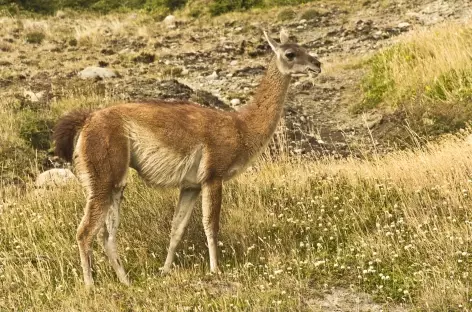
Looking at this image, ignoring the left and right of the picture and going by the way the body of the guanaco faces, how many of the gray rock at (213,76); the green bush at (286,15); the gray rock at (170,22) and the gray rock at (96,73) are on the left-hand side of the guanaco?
4

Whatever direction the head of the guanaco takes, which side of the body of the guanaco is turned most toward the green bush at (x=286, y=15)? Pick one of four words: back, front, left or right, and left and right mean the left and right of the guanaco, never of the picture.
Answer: left

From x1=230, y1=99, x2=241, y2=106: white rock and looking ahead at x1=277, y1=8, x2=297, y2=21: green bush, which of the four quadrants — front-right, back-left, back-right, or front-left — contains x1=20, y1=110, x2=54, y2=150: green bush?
back-left

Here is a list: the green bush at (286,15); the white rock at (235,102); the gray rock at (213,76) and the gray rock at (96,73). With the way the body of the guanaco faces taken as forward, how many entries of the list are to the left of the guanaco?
4

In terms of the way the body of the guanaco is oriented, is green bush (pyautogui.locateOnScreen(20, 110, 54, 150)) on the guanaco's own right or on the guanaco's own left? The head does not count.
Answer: on the guanaco's own left

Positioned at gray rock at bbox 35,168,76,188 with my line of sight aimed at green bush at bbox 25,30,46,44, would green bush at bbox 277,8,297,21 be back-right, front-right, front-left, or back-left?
front-right

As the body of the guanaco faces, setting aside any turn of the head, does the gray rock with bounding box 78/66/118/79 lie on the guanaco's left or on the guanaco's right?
on the guanaco's left

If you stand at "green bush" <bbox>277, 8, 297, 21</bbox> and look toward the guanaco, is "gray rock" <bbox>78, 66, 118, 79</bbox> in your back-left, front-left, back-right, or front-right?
front-right

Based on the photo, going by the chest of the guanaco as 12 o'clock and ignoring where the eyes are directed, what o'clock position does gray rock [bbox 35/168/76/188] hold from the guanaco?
The gray rock is roughly at 8 o'clock from the guanaco.

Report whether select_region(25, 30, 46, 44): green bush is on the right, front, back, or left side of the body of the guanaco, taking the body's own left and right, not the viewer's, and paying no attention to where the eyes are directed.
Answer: left

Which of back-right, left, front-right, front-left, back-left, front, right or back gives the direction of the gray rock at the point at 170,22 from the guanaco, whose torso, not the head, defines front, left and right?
left

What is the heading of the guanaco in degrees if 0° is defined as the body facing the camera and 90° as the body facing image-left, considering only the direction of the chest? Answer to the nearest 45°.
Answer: approximately 270°

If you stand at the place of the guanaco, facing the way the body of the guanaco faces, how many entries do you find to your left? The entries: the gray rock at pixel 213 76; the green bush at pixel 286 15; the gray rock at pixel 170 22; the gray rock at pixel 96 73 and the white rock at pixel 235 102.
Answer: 5

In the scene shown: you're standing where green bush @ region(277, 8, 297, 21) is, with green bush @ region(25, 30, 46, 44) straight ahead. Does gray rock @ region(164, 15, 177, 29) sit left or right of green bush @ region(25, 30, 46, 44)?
right
